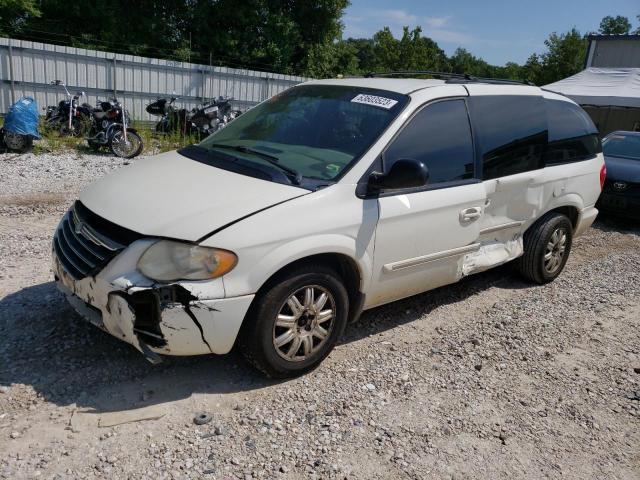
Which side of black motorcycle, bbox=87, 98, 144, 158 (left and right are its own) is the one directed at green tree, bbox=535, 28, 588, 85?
left

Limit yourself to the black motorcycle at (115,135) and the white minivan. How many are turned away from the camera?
0

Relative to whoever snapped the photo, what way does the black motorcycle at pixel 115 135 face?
facing the viewer and to the right of the viewer

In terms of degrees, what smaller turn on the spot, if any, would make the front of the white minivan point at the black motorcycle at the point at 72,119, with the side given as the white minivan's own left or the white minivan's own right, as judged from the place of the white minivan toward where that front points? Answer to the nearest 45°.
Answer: approximately 90° to the white minivan's own right

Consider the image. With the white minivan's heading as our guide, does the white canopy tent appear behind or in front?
behind

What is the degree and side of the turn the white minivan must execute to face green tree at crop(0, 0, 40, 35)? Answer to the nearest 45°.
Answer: approximately 90° to its right

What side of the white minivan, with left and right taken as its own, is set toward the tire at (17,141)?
right

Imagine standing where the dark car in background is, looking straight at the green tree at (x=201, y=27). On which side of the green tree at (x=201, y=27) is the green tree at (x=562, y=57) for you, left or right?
right

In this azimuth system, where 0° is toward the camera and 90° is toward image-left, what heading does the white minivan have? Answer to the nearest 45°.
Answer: approximately 45°

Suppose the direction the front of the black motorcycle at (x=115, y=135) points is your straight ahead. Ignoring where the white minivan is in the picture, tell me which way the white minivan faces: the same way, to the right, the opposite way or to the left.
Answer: to the right

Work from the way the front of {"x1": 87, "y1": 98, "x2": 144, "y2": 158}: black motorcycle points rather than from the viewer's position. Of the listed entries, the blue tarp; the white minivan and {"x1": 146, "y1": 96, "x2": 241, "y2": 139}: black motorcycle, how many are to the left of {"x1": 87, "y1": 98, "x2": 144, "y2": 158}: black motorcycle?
1

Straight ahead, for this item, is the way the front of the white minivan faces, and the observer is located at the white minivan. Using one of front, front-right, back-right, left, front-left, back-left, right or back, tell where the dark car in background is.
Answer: back

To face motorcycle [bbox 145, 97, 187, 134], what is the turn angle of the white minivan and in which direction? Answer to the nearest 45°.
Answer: approximately 135° to its right

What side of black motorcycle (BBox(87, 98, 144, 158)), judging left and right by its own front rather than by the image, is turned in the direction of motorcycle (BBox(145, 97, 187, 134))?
left

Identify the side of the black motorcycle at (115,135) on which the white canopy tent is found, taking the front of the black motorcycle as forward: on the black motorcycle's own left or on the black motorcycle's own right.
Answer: on the black motorcycle's own left
